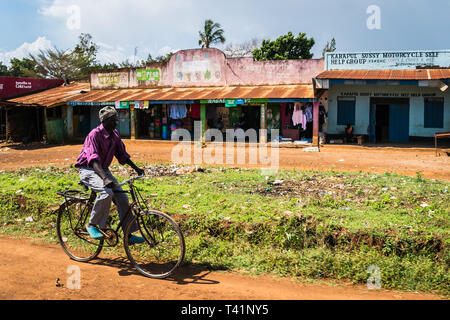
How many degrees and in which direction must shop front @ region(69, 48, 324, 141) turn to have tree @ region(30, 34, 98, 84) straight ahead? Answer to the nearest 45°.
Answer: approximately 135° to its right

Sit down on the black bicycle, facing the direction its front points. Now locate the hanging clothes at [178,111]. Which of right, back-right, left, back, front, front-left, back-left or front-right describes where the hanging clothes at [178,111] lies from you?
back-left

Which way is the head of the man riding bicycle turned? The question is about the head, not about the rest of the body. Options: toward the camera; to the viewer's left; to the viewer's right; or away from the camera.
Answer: to the viewer's right

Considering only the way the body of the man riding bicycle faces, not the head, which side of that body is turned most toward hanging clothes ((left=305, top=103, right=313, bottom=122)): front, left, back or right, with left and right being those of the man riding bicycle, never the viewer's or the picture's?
left

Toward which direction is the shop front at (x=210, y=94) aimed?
toward the camera

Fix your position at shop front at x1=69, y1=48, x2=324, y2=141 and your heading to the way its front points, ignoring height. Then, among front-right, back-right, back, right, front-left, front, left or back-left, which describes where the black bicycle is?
front

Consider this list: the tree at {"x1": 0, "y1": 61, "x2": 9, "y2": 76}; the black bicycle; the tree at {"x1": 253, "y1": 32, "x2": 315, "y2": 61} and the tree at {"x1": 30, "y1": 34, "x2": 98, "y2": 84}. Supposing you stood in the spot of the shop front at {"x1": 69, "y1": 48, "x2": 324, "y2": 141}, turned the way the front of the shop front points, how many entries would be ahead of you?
1

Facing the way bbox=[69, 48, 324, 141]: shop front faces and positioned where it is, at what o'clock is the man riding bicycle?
The man riding bicycle is roughly at 12 o'clock from the shop front.

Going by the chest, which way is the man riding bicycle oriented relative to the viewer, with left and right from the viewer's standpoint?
facing the viewer and to the right of the viewer

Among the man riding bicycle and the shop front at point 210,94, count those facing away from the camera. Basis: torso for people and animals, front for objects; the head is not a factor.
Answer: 0

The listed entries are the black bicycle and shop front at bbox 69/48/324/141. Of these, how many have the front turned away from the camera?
0

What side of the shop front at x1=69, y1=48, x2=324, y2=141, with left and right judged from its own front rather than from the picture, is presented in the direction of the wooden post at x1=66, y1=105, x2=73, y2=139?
right
